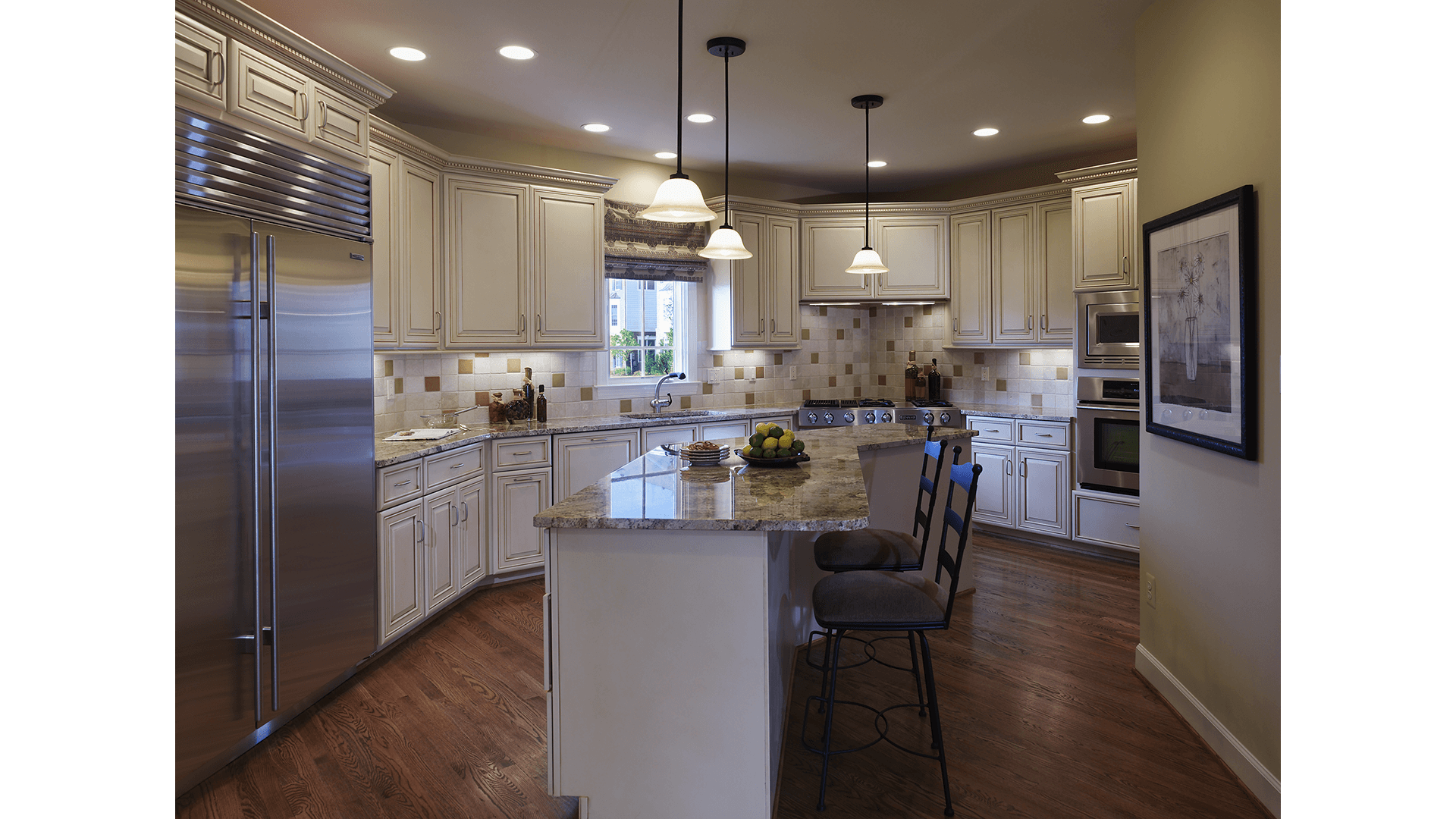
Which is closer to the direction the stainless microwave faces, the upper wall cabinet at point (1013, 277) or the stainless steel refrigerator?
the stainless steel refrigerator

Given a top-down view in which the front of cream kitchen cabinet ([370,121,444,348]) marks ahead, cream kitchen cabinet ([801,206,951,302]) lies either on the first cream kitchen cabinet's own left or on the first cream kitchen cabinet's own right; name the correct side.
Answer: on the first cream kitchen cabinet's own left

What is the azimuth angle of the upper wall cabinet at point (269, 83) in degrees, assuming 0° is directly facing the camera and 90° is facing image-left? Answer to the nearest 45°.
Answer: approximately 315°

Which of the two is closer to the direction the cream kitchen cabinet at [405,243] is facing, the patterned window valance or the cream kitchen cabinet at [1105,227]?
the cream kitchen cabinet
